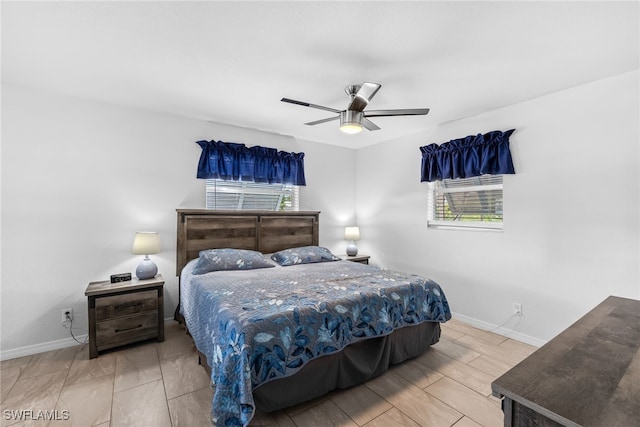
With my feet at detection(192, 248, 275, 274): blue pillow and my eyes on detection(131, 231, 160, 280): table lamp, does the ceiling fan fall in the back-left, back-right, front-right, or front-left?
back-left

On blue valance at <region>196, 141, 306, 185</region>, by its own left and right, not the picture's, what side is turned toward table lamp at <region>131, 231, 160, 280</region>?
right

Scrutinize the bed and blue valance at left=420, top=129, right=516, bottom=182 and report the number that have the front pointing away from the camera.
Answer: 0

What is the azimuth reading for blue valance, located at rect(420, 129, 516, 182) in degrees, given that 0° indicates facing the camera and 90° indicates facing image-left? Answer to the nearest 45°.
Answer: approximately 45°

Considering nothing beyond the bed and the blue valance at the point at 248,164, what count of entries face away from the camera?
0

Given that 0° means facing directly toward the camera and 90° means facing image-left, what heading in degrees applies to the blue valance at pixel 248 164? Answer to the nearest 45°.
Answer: approximately 315°

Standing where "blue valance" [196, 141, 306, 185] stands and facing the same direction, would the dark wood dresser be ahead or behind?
ahead

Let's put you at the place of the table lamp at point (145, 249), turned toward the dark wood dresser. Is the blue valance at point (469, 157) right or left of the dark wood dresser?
left

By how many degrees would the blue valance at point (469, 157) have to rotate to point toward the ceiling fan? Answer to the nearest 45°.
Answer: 0° — it already faces it

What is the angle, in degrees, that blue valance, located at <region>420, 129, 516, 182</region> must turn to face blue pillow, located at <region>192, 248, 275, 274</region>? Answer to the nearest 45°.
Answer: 0° — it already faces it
